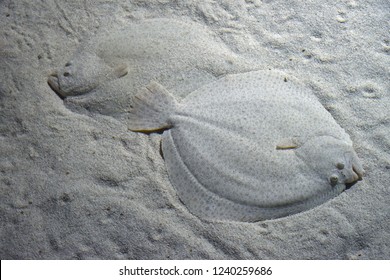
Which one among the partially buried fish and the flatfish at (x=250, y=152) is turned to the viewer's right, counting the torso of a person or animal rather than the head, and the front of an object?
the flatfish

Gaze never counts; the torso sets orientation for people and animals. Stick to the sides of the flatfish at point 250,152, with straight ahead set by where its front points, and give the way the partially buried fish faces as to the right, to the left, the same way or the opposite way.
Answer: the opposite way

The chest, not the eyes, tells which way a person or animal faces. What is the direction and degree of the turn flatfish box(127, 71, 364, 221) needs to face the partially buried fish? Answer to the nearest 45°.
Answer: approximately 135° to its left

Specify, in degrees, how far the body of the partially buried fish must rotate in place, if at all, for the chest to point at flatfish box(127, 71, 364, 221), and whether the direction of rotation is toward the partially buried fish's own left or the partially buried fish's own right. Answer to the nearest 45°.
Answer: approximately 135° to the partially buried fish's own left

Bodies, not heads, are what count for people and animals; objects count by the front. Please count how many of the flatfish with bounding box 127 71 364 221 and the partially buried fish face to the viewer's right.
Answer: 1

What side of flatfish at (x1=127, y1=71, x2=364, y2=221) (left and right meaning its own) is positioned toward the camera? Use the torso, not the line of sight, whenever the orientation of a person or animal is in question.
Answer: right

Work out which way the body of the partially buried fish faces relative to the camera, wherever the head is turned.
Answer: to the viewer's left
